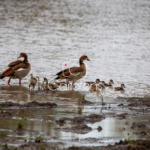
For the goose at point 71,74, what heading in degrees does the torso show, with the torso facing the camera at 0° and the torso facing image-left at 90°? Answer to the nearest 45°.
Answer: approximately 270°

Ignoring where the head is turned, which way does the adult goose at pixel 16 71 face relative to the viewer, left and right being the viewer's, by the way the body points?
facing to the right of the viewer

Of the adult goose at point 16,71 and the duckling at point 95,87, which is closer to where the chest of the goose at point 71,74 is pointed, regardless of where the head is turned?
the duckling

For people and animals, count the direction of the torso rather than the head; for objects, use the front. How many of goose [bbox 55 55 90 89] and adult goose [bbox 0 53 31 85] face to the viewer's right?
2

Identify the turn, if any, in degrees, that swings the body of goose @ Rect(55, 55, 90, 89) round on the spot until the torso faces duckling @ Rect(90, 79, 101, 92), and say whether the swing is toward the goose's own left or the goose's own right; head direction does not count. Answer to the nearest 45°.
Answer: approximately 45° to the goose's own right

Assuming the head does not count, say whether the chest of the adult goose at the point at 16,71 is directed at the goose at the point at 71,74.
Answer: yes

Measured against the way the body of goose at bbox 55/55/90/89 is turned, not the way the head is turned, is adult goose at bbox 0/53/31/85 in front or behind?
behind
